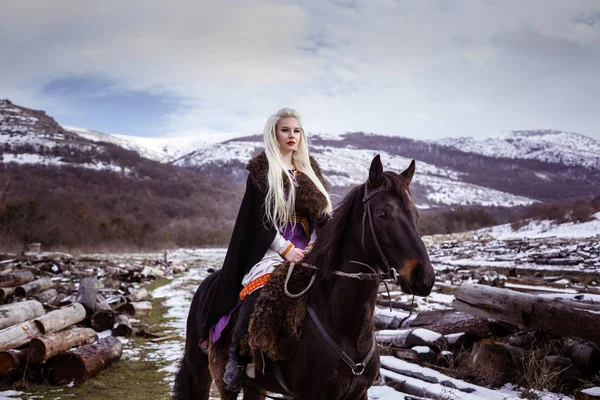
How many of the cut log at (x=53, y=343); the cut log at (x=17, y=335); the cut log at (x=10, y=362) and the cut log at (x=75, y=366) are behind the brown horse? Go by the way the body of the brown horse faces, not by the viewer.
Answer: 4

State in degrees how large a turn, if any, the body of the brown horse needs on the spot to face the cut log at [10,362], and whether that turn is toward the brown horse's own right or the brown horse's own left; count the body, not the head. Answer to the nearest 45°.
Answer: approximately 180°

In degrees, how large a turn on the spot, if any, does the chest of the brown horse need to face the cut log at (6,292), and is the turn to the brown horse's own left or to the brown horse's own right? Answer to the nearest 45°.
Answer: approximately 180°

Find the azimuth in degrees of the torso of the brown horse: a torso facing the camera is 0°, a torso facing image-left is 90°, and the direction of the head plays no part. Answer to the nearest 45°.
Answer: approximately 315°

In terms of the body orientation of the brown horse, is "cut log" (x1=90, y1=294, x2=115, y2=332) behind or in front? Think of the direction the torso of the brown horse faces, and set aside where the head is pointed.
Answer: behind

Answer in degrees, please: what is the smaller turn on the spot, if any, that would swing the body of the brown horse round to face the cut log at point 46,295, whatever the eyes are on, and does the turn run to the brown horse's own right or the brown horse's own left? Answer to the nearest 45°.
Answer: approximately 180°

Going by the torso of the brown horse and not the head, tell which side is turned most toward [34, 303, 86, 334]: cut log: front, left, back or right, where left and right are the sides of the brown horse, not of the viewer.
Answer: back

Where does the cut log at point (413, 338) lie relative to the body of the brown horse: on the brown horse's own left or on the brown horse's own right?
on the brown horse's own left

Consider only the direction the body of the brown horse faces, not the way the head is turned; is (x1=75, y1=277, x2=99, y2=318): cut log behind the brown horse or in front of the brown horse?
behind

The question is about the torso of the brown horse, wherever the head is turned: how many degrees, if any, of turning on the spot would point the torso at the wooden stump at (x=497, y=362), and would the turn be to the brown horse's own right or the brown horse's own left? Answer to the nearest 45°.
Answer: approximately 90° to the brown horse's own left
